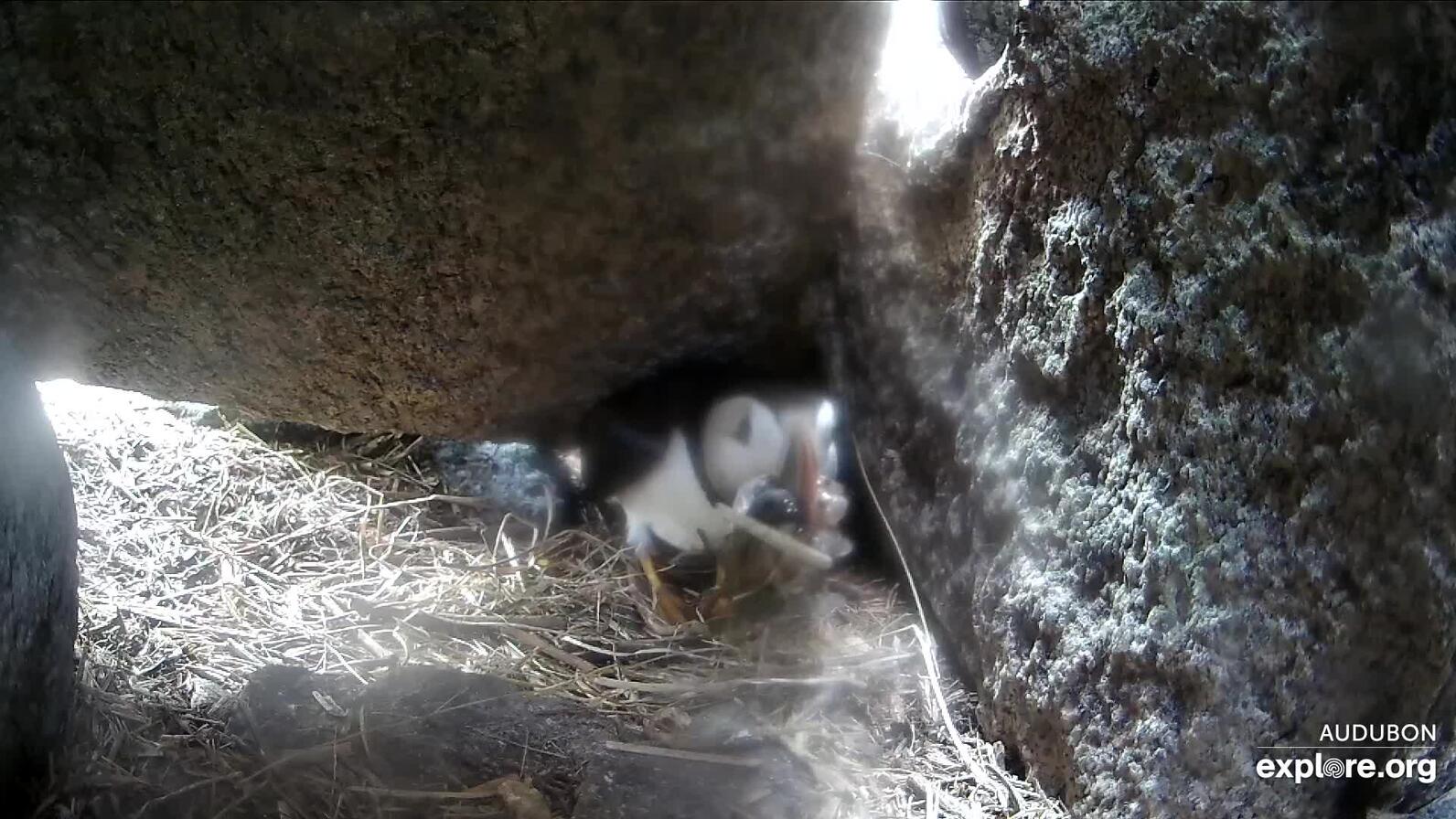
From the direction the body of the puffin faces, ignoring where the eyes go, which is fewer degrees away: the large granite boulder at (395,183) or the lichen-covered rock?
the lichen-covered rock

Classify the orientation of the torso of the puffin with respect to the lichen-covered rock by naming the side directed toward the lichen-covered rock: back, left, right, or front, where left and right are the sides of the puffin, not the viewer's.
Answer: front

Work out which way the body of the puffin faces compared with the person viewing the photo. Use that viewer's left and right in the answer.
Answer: facing the viewer and to the right of the viewer
